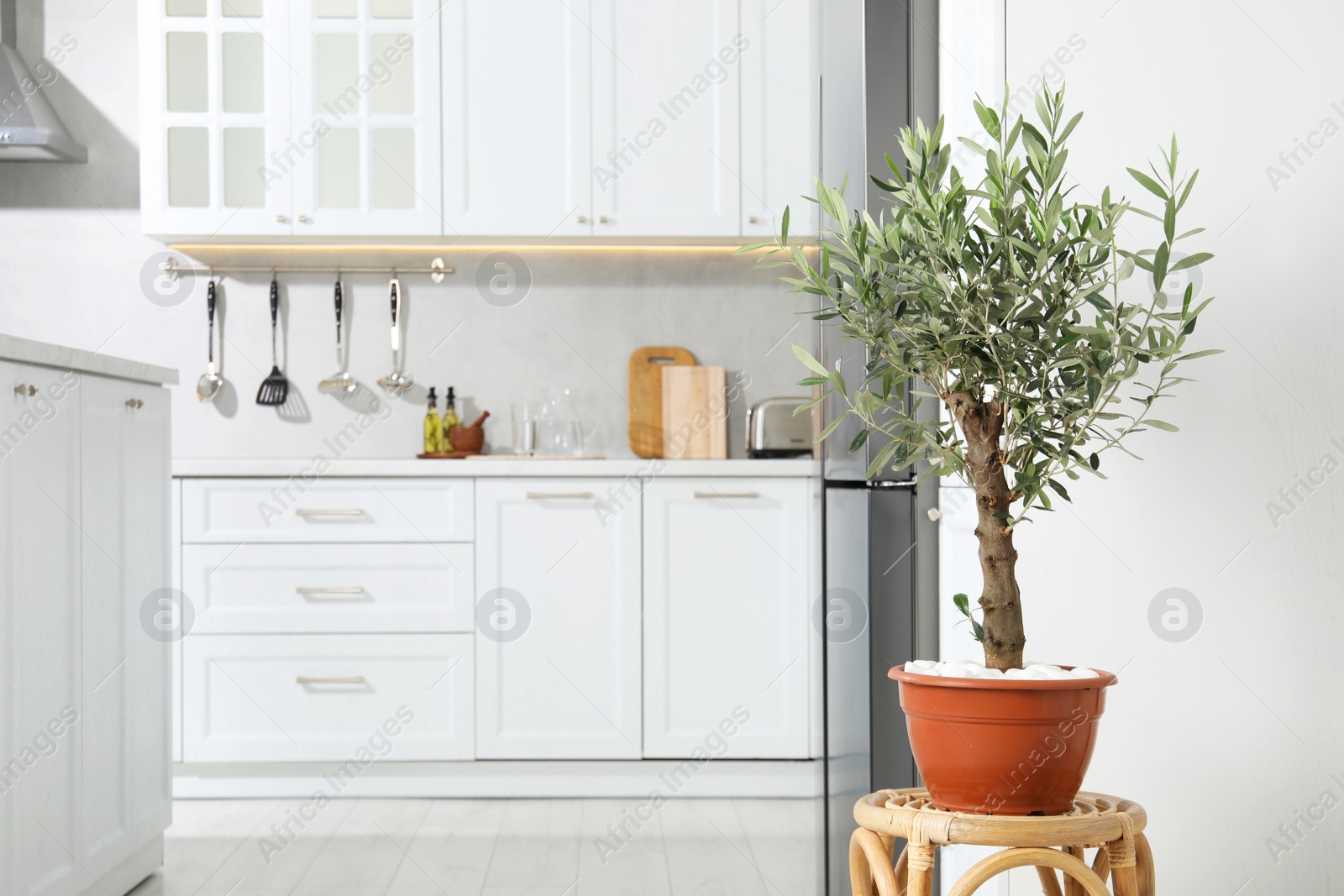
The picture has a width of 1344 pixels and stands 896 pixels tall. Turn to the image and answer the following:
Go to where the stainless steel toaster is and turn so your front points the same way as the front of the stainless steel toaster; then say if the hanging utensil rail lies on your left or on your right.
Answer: on your right

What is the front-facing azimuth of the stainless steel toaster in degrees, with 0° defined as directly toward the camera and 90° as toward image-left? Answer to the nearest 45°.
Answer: approximately 0°

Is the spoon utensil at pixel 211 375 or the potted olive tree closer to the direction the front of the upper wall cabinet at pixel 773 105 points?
the potted olive tree

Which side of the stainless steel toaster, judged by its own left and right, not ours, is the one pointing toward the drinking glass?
right

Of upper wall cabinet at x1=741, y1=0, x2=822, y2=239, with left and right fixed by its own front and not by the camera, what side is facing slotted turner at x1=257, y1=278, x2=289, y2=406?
right

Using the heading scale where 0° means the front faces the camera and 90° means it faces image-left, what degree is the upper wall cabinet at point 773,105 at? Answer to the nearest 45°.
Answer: approximately 0°
